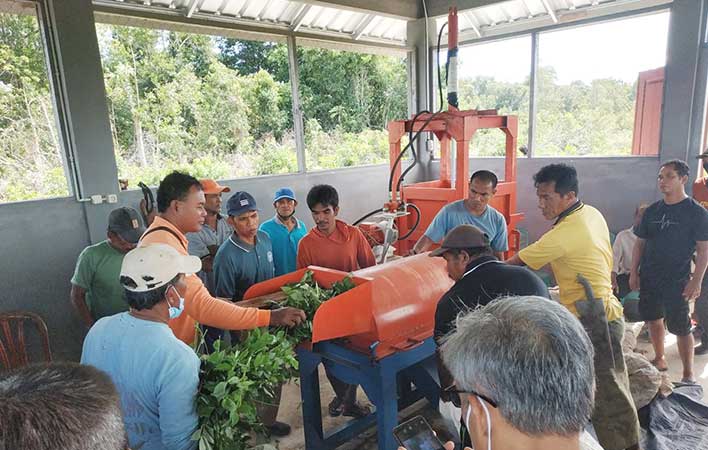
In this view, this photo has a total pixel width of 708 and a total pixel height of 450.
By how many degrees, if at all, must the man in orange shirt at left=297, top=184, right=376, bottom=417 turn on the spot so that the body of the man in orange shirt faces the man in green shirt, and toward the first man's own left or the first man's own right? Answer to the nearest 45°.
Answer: approximately 90° to the first man's own right

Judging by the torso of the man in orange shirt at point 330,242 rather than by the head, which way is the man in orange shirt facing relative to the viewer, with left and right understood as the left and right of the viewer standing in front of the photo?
facing the viewer

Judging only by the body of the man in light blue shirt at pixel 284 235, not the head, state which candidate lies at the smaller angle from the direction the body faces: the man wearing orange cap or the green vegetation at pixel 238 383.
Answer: the green vegetation

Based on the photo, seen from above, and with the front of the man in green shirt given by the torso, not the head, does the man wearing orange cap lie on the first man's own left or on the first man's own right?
on the first man's own left

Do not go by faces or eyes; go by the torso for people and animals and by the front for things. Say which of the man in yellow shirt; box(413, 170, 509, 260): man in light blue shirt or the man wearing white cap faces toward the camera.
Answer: the man in light blue shirt

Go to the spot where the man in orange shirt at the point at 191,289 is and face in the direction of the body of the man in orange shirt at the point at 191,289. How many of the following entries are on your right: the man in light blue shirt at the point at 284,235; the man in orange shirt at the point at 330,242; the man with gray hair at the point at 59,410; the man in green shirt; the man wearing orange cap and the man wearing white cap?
2

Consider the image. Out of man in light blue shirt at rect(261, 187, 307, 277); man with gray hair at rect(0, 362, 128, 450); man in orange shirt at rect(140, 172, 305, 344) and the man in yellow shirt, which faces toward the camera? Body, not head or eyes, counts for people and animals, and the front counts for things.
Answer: the man in light blue shirt

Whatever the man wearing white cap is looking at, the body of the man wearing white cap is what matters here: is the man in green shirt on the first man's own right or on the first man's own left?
on the first man's own left

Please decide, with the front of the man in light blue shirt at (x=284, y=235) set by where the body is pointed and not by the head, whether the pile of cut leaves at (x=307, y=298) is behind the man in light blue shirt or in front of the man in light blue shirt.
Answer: in front

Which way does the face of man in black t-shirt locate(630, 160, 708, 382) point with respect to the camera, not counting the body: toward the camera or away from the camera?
toward the camera

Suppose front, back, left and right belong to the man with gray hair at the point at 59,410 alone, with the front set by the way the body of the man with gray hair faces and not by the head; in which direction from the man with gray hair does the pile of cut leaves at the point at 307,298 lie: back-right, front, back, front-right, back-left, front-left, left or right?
front

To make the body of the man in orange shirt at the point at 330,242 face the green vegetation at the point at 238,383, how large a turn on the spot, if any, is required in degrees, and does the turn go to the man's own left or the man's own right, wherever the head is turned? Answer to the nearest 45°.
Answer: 0° — they already face it

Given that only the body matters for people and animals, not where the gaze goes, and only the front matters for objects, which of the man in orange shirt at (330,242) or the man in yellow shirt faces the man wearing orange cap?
the man in yellow shirt

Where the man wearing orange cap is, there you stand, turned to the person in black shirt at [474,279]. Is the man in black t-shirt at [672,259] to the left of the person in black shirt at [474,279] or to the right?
left

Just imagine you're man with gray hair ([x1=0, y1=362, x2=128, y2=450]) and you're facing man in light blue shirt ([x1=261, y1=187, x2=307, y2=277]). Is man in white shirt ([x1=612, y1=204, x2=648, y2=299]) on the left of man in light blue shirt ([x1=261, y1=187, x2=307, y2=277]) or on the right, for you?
right

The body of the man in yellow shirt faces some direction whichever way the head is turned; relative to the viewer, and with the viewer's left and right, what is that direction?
facing to the left of the viewer

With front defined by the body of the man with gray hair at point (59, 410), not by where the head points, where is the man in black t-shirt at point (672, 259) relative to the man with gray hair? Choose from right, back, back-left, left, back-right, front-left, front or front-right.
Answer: front-right

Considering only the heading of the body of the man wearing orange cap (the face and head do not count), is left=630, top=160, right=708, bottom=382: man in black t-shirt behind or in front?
in front

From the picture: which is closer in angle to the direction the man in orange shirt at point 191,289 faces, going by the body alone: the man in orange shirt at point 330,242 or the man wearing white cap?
the man in orange shirt

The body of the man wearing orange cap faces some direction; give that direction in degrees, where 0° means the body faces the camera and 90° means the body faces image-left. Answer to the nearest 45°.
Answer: approximately 315°
